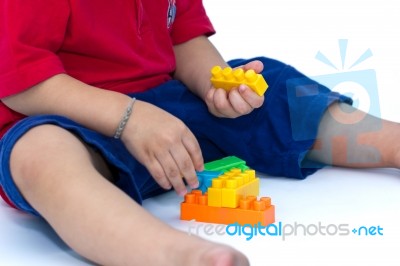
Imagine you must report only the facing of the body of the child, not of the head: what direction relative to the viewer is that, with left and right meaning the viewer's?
facing the viewer and to the right of the viewer
